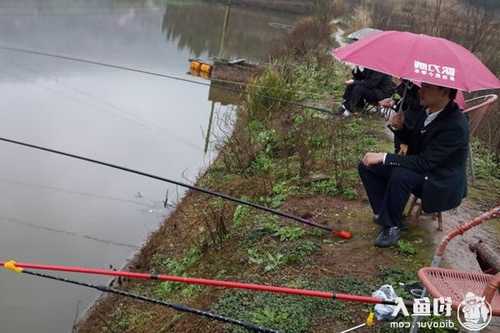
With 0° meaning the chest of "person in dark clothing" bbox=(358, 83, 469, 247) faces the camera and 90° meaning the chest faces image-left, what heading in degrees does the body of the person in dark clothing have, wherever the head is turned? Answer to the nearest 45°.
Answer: approximately 90°

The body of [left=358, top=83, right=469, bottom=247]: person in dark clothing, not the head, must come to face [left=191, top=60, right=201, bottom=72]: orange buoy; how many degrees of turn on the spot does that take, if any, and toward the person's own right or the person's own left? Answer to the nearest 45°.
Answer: approximately 45° to the person's own right

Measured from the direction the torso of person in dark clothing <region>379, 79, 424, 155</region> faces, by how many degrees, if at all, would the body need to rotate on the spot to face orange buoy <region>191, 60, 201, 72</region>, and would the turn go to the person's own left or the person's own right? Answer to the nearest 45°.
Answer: approximately 45° to the person's own right

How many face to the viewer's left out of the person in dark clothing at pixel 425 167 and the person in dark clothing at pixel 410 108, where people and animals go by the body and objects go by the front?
2

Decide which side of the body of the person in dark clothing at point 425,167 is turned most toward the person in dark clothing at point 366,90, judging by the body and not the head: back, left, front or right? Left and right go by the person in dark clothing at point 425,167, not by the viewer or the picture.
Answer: right

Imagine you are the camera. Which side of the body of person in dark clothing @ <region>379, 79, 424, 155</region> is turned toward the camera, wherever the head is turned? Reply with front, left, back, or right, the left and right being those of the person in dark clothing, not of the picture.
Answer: left
